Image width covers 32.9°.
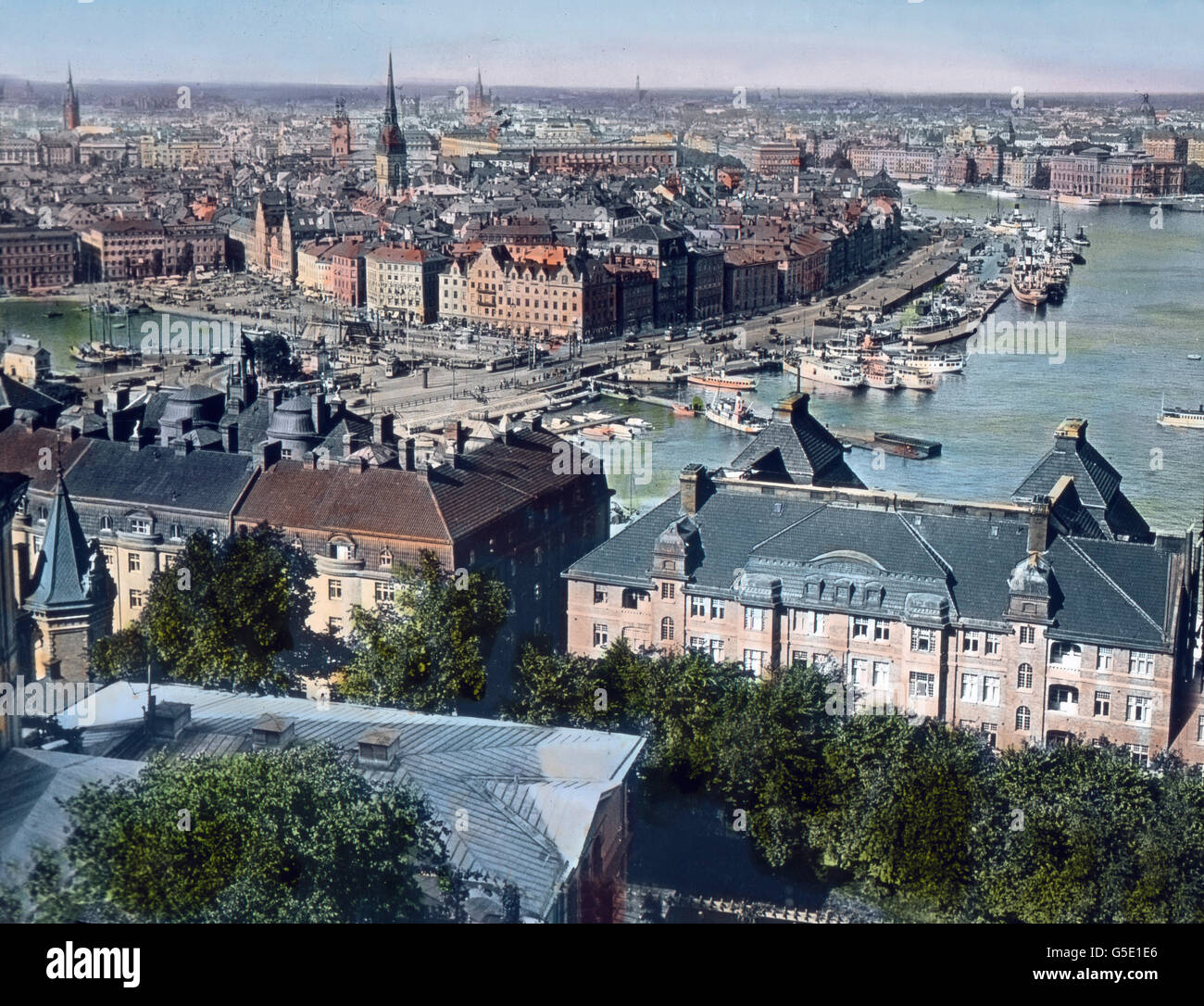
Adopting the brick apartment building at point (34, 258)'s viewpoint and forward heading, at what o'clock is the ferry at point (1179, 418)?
The ferry is roughly at 10 o'clock from the brick apartment building.

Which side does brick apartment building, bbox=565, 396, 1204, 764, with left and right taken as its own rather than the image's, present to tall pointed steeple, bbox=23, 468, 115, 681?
right

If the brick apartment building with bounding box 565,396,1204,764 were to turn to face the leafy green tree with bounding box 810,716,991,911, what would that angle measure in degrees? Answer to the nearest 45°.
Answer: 0° — it already faces it

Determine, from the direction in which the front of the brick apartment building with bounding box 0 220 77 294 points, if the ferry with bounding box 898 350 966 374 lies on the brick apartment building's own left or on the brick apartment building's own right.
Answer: on the brick apartment building's own left

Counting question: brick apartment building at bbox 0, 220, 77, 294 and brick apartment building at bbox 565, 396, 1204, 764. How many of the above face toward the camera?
2

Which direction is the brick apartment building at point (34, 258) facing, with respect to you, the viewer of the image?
facing the viewer

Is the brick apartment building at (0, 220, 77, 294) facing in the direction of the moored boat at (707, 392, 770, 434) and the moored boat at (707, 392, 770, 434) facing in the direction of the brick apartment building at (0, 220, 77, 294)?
no

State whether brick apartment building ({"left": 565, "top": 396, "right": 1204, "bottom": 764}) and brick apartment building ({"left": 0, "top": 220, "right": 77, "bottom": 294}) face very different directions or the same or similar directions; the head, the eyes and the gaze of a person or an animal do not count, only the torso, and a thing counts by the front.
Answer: same or similar directions

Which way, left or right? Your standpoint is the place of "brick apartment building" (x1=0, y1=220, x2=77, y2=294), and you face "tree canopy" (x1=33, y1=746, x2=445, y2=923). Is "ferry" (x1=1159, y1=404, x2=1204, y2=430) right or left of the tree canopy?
left

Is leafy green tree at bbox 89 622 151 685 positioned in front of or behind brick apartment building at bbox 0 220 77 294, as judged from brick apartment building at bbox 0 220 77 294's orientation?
in front

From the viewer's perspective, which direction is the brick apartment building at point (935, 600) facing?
toward the camera

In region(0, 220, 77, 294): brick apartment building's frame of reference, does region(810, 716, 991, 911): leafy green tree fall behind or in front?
in front

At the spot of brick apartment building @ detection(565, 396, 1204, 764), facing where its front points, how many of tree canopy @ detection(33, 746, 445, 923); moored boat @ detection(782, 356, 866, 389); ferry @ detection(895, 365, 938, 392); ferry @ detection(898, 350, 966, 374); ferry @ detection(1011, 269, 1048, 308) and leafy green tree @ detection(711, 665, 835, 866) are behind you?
4

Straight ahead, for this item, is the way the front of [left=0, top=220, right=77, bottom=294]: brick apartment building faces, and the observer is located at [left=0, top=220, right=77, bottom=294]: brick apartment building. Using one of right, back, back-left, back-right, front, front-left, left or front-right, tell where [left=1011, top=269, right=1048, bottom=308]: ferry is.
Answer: left

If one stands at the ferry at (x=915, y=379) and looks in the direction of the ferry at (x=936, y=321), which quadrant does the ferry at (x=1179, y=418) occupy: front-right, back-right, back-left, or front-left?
back-right
